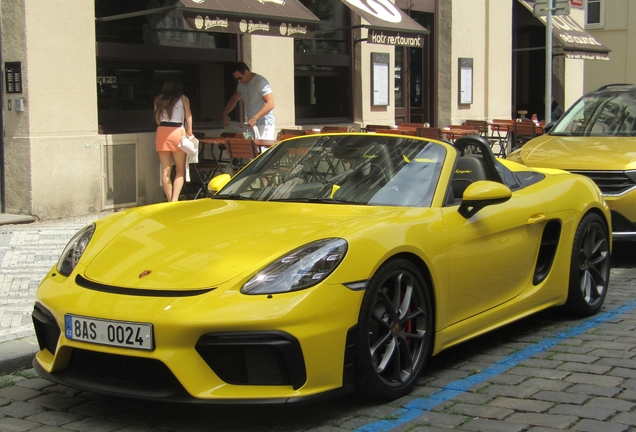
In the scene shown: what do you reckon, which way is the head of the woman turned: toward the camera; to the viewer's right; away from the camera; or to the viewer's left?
away from the camera

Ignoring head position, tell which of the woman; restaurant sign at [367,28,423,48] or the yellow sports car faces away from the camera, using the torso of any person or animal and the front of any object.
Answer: the woman

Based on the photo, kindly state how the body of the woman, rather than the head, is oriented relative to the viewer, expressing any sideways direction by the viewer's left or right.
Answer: facing away from the viewer

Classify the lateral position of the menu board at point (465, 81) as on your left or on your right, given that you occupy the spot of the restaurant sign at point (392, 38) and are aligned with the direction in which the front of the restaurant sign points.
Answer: on your left

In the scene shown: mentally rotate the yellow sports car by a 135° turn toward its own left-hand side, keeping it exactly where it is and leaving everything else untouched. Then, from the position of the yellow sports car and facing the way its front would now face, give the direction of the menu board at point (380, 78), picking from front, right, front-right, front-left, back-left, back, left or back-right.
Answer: left

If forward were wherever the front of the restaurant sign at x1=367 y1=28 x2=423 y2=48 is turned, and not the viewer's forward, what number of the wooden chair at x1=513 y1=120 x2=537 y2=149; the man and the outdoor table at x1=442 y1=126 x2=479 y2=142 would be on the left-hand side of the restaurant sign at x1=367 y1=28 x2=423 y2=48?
2

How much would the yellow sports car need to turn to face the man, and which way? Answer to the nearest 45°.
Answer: approximately 135° to its right

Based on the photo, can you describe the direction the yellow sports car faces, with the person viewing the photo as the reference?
facing the viewer and to the left of the viewer

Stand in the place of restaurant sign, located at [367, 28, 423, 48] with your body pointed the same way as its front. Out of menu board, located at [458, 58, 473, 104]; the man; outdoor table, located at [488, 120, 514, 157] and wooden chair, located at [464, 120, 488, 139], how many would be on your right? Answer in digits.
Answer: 1

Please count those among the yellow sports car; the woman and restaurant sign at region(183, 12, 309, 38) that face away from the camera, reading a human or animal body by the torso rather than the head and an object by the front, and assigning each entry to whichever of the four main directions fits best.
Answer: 1

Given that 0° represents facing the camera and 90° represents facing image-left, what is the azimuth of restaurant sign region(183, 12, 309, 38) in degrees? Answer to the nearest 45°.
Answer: approximately 315°

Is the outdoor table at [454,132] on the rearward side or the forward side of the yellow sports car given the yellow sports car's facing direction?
on the rearward side

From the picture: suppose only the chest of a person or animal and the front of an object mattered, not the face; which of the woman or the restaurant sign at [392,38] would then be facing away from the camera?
the woman

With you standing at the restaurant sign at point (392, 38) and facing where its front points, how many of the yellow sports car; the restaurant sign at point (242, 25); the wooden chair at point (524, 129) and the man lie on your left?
1
